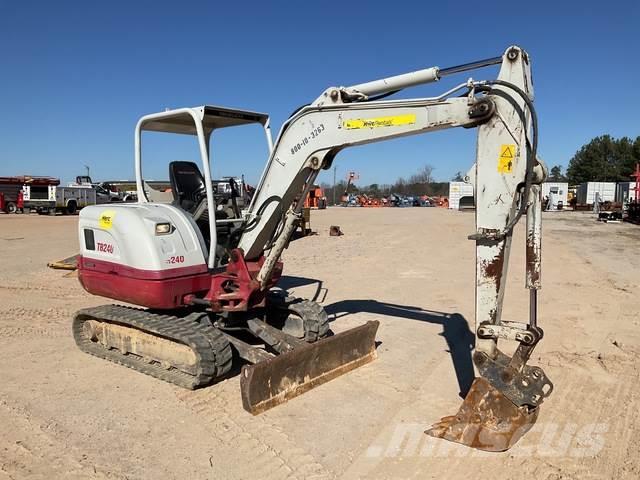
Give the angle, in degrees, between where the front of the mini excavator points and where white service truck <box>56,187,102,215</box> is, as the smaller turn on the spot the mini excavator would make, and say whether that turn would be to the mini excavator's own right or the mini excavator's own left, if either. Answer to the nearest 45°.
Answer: approximately 180°

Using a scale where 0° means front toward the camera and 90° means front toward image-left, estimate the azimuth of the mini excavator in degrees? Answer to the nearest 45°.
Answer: approximately 315°

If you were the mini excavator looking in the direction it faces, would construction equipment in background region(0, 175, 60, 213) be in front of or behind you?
behind

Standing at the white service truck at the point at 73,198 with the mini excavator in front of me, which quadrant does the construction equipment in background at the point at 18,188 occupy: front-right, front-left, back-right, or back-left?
back-right

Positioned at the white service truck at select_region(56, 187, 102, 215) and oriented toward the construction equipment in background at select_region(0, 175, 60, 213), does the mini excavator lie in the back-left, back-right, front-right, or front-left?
back-left
